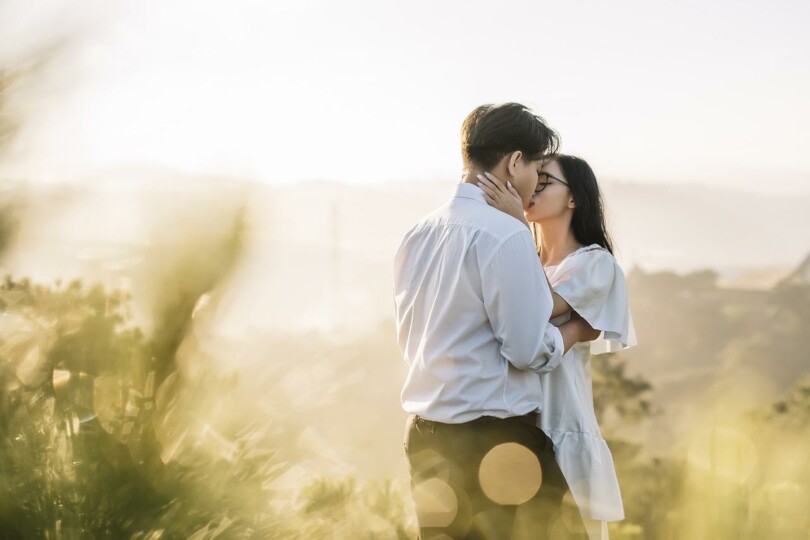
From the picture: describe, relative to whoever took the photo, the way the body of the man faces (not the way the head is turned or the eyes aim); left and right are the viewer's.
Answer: facing away from the viewer and to the right of the viewer

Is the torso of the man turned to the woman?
yes

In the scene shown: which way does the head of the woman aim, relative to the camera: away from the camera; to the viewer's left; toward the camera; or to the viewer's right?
to the viewer's left

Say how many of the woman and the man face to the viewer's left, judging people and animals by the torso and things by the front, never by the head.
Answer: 1

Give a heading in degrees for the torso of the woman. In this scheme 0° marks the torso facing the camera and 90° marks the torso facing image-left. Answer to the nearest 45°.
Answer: approximately 90°

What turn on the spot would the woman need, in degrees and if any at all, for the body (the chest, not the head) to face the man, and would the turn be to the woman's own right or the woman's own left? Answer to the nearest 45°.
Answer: approximately 45° to the woman's own left
